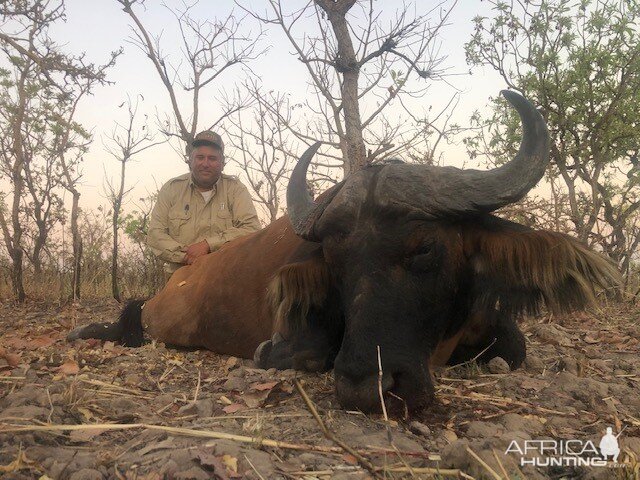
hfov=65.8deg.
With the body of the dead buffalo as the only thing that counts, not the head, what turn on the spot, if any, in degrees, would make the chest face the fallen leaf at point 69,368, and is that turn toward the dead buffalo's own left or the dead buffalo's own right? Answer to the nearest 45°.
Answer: approximately 135° to the dead buffalo's own right

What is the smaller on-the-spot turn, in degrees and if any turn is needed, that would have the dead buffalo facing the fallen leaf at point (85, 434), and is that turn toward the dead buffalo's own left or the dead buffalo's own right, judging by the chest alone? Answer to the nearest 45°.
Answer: approximately 90° to the dead buffalo's own right

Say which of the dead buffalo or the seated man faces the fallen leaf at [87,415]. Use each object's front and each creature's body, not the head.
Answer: the seated man

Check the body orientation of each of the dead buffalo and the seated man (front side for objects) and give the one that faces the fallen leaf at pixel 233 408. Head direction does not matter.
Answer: the seated man

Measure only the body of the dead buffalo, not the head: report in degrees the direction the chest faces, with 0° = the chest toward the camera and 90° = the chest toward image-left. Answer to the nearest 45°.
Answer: approximately 315°

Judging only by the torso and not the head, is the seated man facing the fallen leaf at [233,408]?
yes

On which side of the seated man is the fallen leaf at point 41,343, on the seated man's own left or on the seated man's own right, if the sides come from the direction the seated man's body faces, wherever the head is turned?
on the seated man's own right

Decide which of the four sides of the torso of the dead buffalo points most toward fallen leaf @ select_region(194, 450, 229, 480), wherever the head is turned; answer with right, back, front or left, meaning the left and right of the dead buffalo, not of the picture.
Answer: right
